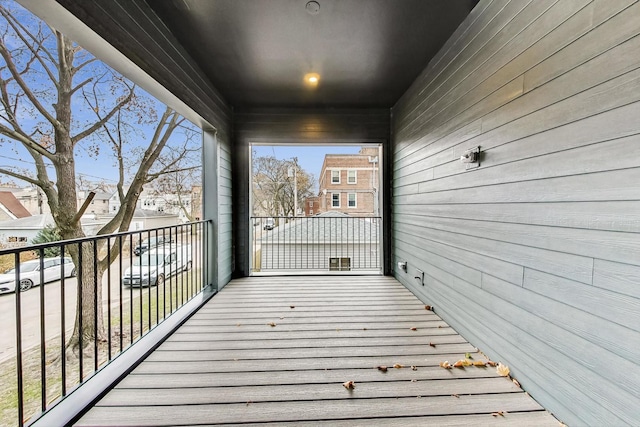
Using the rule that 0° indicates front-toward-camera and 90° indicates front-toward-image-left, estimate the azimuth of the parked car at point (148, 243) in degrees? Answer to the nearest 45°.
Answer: approximately 45°

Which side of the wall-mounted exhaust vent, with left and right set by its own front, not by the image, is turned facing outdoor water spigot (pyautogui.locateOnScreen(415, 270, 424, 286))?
right

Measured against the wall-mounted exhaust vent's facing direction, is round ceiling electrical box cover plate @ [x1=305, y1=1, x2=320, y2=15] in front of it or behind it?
in front

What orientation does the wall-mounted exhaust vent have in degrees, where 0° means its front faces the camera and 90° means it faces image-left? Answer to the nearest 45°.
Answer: approximately 45°

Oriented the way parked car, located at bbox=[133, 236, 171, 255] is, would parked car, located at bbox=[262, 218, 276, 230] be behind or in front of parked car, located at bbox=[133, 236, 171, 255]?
behind

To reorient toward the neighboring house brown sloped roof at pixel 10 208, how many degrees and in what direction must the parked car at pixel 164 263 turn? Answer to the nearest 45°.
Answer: approximately 45° to its right

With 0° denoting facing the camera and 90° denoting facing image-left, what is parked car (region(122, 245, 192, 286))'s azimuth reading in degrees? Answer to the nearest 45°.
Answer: approximately 45°
